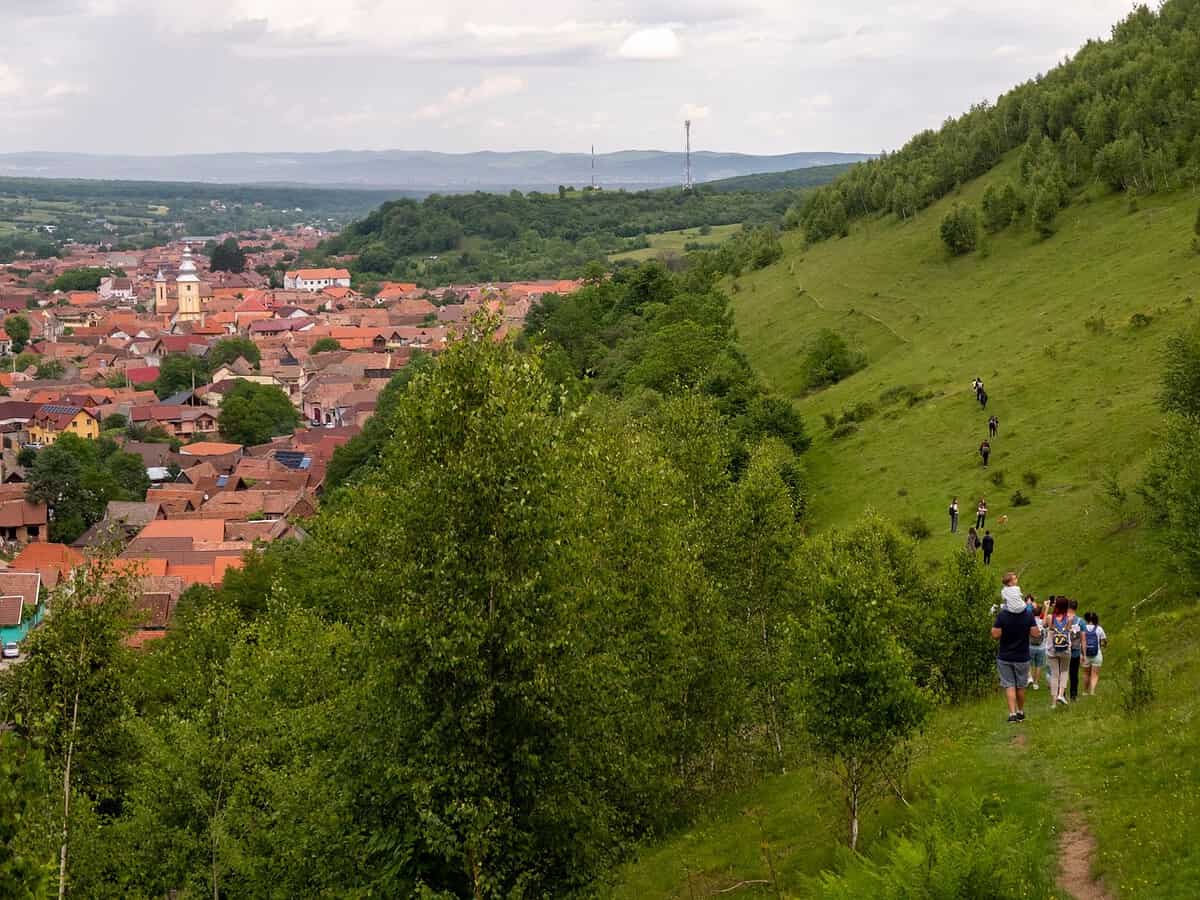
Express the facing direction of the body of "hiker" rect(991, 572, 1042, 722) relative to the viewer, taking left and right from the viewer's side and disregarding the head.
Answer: facing away from the viewer

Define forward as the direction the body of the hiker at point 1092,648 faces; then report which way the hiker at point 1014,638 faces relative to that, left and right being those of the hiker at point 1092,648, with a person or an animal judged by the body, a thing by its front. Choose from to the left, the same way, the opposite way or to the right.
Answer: the same way

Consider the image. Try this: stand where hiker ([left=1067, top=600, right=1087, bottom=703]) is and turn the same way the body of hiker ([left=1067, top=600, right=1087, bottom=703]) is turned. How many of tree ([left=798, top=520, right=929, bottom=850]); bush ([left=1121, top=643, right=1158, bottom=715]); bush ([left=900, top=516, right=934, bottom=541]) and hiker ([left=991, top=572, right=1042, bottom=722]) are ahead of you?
1

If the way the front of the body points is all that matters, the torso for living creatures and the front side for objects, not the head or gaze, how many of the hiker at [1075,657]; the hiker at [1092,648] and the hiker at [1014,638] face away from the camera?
3

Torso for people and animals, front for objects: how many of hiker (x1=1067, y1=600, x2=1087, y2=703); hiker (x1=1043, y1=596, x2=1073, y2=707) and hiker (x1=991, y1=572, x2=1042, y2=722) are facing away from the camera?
3

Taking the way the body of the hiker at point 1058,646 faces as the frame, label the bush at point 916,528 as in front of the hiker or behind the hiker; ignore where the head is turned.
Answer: in front

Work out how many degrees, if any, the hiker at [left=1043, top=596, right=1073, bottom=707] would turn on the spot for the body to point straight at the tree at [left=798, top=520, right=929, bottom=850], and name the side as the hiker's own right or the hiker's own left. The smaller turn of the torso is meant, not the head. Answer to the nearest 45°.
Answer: approximately 135° to the hiker's own left

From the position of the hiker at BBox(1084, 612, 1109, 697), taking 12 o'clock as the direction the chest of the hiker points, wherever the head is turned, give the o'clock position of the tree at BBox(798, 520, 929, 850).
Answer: The tree is roughly at 7 o'clock from the hiker.

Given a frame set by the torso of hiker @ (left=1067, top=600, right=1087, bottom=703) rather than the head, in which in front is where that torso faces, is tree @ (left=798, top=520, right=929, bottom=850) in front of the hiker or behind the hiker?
behind

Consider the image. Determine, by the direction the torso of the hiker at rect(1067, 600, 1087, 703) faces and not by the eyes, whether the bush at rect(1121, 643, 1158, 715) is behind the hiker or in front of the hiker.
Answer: behind

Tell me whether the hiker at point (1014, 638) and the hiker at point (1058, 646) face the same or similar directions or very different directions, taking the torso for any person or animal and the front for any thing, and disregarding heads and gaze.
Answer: same or similar directions

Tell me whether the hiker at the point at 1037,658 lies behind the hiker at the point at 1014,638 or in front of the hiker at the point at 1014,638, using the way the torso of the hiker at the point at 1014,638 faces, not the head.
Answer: in front

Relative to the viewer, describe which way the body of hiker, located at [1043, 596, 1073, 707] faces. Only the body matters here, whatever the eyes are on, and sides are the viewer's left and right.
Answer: facing away from the viewer

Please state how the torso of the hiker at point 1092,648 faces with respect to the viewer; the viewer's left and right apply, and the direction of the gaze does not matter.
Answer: facing away from the viewer

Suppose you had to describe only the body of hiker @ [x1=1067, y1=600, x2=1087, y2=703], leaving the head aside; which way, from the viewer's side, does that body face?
away from the camera

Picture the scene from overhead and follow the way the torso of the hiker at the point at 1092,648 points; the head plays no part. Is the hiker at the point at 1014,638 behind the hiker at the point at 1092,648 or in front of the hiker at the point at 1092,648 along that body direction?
behind

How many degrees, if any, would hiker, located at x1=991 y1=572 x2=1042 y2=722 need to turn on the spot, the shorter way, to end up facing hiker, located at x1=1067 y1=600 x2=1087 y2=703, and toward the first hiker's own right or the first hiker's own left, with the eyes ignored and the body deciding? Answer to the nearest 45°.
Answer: approximately 45° to the first hiker's own right
